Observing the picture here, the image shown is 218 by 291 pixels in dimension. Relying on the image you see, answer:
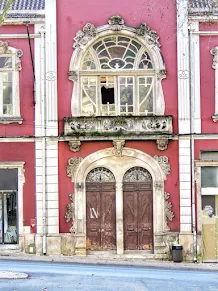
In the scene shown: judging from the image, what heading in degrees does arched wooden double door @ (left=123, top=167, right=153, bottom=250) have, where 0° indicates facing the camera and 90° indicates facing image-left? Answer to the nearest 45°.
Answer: approximately 0°

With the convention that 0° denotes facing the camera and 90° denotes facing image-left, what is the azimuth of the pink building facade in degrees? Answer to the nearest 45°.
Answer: approximately 0°
